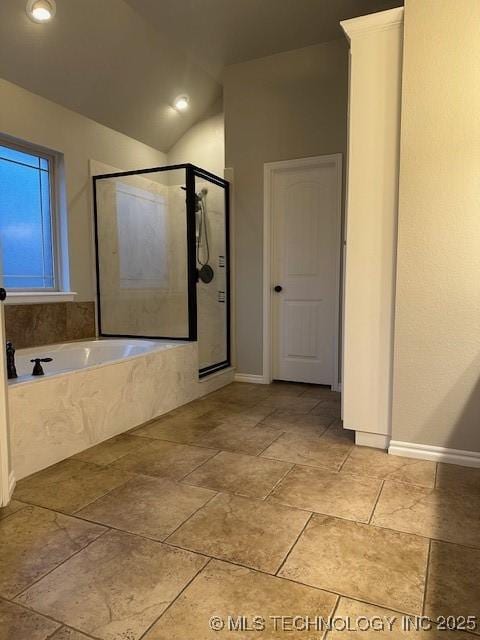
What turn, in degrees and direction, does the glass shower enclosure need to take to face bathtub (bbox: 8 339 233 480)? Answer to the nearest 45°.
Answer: approximately 45° to its right

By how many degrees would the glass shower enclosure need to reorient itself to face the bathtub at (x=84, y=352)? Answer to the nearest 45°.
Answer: approximately 90° to its right

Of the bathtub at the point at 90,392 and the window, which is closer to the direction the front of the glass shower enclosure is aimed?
the bathtub

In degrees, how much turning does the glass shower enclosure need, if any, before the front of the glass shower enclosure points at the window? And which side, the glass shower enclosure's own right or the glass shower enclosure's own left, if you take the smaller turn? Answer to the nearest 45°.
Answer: approximately 135° to the glass shower enclosure's own right

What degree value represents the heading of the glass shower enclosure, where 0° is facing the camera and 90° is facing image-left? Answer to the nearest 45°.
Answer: approximately 315°

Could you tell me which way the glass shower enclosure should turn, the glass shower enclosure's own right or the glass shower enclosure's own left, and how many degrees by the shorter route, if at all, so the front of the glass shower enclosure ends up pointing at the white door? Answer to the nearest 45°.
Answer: approximately 45° to the glass shower enclosure's own left
